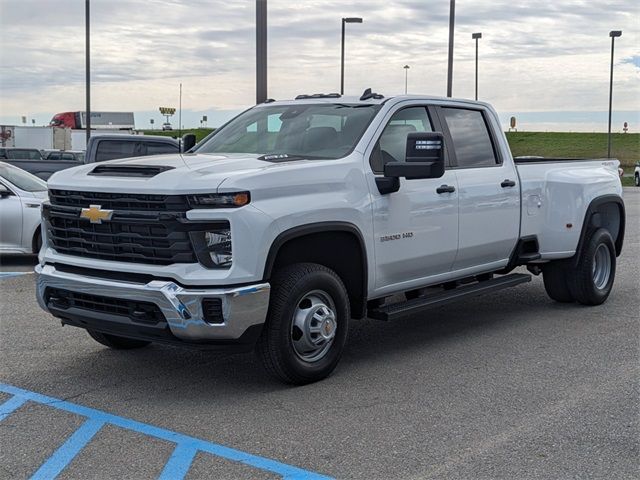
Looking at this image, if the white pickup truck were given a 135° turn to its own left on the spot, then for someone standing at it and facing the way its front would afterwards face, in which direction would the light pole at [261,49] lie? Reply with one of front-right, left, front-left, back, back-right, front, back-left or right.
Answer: left

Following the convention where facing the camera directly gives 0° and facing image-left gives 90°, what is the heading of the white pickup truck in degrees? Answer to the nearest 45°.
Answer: approximately 45°

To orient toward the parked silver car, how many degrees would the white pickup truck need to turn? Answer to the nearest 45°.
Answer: approximately 90° to its right
